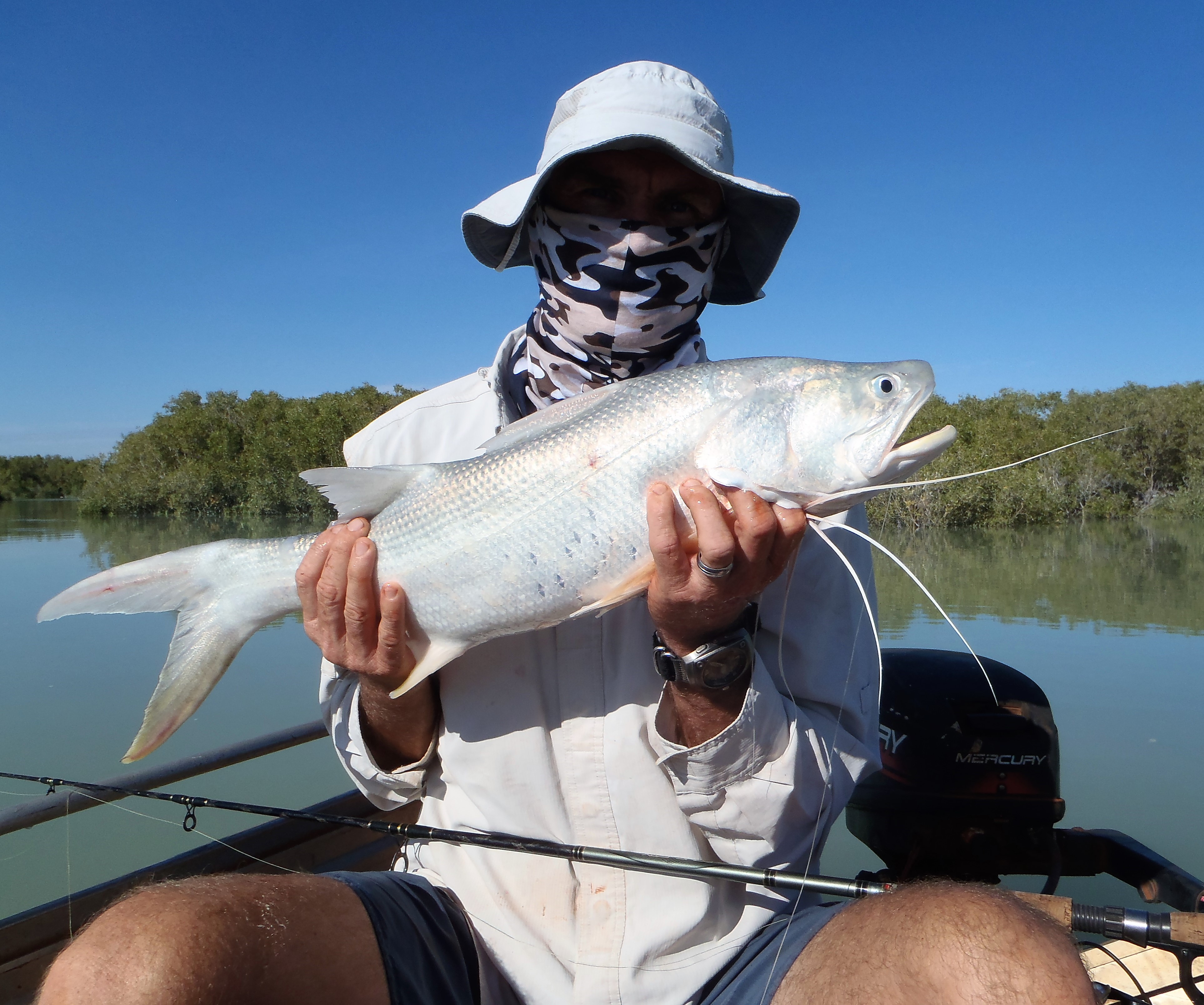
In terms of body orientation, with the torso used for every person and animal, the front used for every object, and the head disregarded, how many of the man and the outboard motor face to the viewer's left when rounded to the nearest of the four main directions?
0

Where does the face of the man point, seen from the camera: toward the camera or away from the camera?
toward the camera

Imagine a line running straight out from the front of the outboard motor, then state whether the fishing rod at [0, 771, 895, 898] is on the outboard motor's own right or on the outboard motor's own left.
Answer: on the outboard motor's own right

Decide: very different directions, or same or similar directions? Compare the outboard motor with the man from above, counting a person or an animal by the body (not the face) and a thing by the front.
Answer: same or similar directions

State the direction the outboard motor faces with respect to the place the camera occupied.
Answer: facing the viewer and to the right of the viewer

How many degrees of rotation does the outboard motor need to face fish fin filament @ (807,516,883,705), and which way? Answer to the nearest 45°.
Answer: approximately 45° to its right

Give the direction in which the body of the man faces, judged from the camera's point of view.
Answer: toward the camera

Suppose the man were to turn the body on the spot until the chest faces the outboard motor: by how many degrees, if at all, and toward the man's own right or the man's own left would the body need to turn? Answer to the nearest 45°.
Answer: approximately 135° to the man's own left
